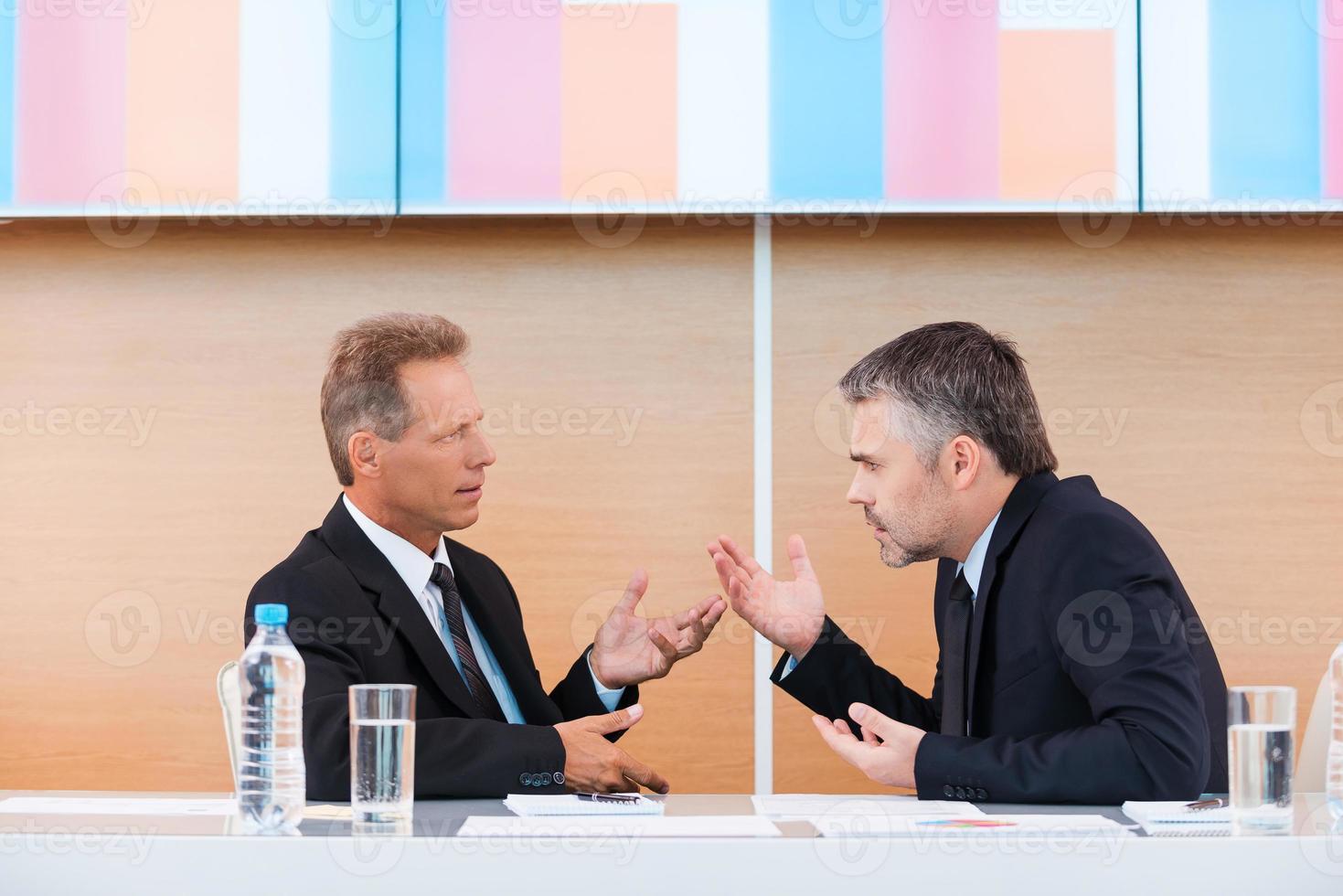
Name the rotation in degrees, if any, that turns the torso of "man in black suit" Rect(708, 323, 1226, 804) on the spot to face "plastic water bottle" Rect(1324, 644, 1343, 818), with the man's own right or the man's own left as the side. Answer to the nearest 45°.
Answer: approximately 135° to the man's own left

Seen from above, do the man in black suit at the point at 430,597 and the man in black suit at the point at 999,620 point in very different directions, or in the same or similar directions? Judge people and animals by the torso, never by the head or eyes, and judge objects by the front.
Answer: very different directions

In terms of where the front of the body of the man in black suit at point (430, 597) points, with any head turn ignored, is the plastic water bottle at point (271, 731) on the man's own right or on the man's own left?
on the man's own right

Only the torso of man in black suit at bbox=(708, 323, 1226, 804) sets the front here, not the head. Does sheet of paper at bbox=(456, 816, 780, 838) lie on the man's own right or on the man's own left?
on the man's own left

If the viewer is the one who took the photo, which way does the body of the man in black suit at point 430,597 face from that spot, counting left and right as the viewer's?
facing the viewer and to the right of the viewer

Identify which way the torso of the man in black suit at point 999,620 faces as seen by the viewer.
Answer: to the viewer's left

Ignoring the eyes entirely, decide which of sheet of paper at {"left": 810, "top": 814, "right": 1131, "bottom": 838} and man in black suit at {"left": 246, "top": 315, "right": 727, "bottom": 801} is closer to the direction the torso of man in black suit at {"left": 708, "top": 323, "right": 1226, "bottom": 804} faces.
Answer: the man in black suit

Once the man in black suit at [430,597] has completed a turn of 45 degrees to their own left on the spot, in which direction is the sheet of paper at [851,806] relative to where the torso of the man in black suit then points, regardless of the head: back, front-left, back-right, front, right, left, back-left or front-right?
front-right

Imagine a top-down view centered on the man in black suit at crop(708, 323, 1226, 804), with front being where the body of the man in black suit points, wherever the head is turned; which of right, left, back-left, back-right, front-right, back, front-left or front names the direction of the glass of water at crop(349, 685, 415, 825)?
front-left

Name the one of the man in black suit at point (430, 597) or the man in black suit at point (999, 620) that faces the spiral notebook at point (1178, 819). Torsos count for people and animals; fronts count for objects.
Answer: the man in black suit at point (430, 597)

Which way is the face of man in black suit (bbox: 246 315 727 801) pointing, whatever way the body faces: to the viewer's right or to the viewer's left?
to the viewer's right

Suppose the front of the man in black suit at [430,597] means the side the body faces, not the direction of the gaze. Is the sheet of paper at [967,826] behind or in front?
in front

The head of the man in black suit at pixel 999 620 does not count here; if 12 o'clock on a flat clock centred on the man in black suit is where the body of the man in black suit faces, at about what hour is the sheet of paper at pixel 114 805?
The sheet of paper is roughly at 11 o'clock from the man in black suit.

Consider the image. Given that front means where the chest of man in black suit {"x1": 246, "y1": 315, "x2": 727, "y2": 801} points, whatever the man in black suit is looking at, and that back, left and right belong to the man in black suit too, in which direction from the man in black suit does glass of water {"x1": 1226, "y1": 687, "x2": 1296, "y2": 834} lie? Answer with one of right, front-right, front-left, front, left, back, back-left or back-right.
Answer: front

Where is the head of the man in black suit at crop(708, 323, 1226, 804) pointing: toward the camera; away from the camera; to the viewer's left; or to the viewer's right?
to the viewer's left

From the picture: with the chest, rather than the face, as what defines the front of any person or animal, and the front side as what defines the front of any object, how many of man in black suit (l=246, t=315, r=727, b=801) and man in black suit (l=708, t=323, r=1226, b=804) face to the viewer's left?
1

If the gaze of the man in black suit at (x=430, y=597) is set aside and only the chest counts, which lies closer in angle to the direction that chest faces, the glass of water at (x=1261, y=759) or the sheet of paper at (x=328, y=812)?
the glass of water

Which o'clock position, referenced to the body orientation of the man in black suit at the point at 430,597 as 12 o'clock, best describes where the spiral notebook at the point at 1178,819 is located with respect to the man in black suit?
The spiral notebook is roughly at 12 o'clock from the man in black suit.
